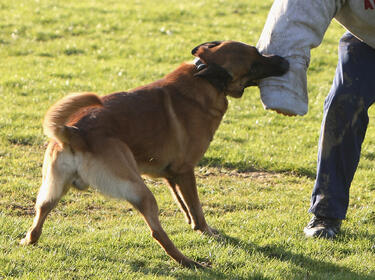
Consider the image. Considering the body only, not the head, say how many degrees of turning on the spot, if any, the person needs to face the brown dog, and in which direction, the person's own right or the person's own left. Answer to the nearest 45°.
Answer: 0° — they already face it

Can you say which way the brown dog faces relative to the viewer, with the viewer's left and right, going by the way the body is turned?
facing away from the viewer and to the right of the viewer

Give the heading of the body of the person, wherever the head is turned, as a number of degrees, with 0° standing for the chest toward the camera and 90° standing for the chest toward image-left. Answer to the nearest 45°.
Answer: approximately 45°

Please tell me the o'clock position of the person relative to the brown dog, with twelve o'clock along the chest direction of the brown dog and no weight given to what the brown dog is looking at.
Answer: The person is roughly at 1 o'clock from the brown dog.

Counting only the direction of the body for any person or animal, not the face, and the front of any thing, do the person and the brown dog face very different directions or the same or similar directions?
very different directions
